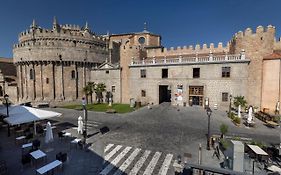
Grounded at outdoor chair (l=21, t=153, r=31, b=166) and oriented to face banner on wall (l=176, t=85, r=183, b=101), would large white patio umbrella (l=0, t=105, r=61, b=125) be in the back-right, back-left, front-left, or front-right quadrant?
front-left

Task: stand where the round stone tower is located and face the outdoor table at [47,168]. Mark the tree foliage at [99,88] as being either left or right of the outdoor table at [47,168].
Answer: left

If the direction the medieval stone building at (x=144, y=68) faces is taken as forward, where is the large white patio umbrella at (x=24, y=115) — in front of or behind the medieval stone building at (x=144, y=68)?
in front

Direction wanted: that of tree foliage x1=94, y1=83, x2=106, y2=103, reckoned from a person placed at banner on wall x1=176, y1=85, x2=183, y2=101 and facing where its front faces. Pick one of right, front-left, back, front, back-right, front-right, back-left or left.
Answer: right

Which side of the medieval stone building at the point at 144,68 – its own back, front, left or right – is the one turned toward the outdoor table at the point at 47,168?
front

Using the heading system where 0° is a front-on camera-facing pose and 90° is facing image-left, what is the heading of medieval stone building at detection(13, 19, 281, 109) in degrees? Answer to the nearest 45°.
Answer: approximately 0°

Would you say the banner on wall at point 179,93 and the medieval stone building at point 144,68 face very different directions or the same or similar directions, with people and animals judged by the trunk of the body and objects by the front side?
same or similar directions

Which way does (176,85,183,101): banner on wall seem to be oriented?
toward the camera

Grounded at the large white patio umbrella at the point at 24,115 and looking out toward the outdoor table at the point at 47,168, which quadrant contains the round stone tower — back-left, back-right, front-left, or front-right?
back-left

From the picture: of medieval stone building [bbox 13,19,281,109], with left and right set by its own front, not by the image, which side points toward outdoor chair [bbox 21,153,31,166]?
front

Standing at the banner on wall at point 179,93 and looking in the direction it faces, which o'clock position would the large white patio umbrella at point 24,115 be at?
The large white patio umbrella is roughly at 1 o'clock from the banner on wall.

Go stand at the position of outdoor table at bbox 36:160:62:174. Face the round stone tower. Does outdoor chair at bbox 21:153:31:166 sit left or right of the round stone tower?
left
